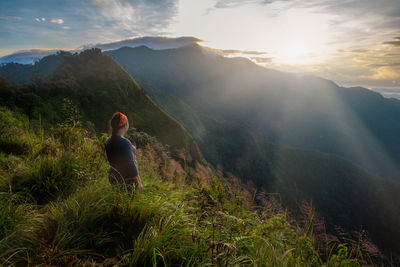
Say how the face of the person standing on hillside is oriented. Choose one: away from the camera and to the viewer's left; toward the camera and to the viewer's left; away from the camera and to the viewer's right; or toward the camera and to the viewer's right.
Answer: away from the camera and to the viewer's right

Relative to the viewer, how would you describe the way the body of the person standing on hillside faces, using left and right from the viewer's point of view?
facing away from the viewer and to the right of the viewer

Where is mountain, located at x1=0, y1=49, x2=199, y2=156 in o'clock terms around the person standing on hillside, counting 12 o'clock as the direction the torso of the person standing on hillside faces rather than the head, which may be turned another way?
The mountain is roughly at 10 o'clock from the person standing on hillside.
